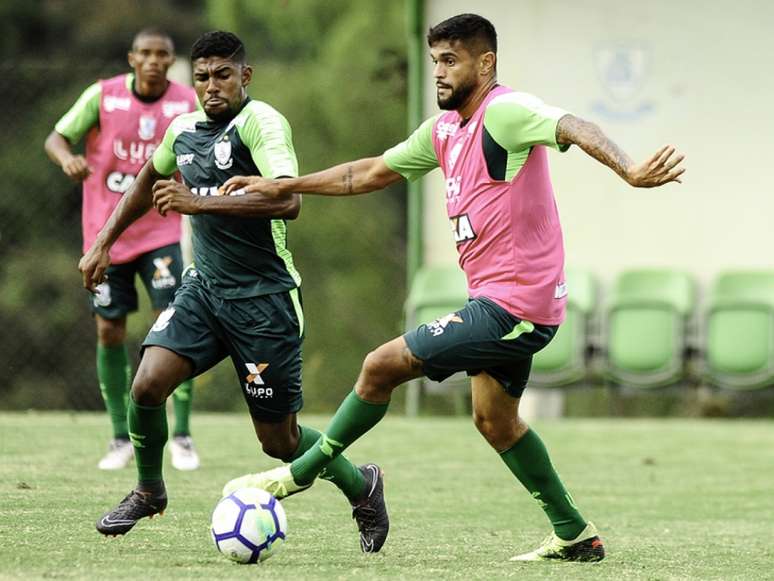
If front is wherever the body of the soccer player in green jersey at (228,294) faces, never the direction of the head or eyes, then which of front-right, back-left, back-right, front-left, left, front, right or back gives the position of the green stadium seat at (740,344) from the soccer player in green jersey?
back

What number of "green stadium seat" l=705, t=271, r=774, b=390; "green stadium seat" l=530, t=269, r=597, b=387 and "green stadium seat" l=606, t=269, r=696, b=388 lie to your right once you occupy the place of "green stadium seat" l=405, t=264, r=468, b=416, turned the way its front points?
0

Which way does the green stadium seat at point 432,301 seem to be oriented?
toward the camera

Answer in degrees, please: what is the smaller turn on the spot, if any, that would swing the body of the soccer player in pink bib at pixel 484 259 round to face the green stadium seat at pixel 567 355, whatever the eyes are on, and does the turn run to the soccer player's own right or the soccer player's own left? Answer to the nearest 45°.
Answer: approximately 135° to the soccer player's own right

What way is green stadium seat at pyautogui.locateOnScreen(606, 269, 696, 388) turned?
toward the camera

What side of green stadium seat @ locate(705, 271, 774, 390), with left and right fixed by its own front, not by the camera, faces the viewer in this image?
front

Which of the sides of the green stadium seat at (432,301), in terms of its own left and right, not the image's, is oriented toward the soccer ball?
front

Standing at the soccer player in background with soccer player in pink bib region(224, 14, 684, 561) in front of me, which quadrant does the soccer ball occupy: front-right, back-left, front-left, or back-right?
front-right

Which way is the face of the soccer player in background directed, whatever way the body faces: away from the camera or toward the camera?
toward the camera

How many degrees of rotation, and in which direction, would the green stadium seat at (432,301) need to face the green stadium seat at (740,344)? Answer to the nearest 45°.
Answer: approximately 90° to its left

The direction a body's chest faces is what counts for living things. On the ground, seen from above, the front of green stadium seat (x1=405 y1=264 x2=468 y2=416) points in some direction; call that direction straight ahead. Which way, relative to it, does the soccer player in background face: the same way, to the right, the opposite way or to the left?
the same way

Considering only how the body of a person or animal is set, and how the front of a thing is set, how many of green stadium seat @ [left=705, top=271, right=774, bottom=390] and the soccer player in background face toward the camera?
2

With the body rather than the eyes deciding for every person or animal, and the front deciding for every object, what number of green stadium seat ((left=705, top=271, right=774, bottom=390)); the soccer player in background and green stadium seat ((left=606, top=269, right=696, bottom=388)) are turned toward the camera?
3
